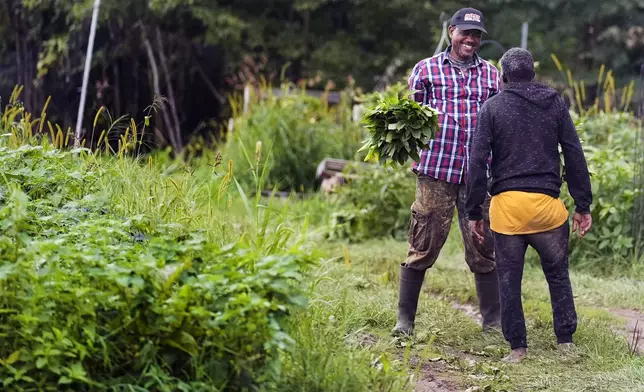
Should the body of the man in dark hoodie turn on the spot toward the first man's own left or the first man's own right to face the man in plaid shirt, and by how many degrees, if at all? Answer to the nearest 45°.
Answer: approximately 45° to the first man's own left

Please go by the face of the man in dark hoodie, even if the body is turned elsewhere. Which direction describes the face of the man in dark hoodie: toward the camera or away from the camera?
away from the camera

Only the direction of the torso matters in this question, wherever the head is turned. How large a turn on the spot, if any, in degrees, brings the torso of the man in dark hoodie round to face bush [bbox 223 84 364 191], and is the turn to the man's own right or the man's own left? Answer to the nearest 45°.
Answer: approximately 45° to the man's own left

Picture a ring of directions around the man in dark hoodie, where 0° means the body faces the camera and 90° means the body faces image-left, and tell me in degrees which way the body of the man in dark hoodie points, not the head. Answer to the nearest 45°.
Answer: approximately 180°

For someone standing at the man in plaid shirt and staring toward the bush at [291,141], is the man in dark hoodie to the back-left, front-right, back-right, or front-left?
back-right
